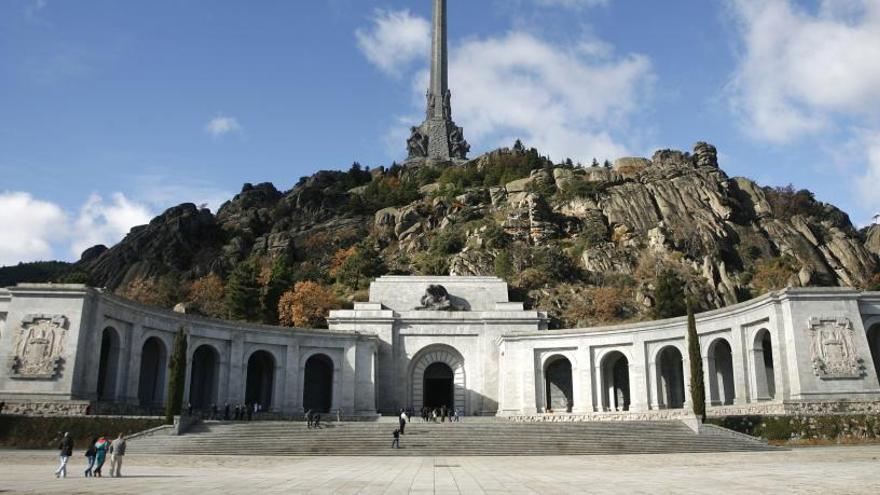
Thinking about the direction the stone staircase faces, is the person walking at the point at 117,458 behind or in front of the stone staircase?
in front

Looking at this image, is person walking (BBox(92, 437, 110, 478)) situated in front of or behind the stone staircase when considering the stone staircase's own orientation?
in front

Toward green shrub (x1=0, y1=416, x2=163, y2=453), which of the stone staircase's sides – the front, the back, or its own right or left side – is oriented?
right

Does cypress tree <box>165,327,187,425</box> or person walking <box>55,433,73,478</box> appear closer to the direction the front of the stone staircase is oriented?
the person walking

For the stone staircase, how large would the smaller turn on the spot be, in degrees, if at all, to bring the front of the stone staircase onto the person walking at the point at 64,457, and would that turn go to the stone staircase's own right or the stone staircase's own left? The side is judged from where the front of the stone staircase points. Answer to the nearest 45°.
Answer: approximately 45° to the stone staircase's own right

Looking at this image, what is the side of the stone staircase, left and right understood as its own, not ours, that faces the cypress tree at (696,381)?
left

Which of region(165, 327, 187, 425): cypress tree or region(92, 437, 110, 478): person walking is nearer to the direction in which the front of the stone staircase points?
the person walking

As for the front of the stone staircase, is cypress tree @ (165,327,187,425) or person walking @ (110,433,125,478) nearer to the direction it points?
the person walking

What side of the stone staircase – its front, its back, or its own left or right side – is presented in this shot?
front

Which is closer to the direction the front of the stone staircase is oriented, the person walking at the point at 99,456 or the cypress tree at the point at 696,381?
the person walking
